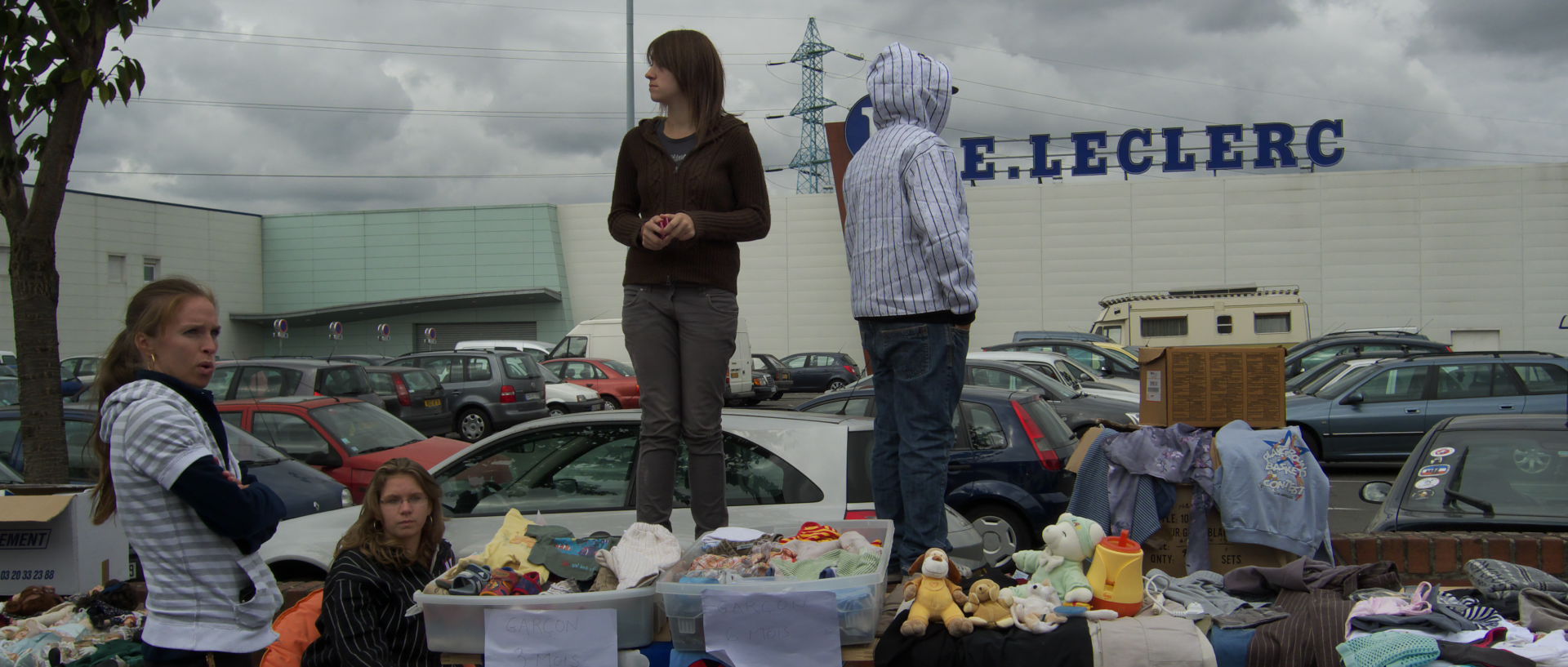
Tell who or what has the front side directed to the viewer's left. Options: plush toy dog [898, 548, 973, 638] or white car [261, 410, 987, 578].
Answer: the white car

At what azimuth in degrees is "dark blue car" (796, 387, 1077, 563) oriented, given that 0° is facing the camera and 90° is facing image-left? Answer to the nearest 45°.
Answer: approximately 135°

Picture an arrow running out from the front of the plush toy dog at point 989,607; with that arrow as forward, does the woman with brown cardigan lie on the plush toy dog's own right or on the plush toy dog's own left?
on the plush toy dog's own right

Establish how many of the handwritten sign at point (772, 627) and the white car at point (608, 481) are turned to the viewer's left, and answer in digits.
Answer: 1

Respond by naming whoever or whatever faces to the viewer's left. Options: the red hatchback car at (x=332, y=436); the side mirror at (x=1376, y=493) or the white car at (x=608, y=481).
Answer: the white car

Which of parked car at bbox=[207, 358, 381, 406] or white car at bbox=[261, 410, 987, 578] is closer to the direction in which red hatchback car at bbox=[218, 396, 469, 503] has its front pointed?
the white car

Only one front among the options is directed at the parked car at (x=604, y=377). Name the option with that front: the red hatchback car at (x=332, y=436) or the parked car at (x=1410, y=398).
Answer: the parked car at (x=1410, y=398)

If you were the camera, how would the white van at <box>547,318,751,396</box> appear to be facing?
facing to the left of the viewer

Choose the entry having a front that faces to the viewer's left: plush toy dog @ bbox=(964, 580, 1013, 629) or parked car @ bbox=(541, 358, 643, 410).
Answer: the parked car

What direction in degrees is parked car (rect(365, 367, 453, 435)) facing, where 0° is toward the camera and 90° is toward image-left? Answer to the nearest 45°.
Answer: approximately 135°

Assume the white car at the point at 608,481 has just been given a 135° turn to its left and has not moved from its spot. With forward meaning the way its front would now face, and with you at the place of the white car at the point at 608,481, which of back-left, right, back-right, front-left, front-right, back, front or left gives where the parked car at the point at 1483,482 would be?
front-left

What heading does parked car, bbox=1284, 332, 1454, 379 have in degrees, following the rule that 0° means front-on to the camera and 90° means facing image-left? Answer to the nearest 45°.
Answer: approximately 90°
